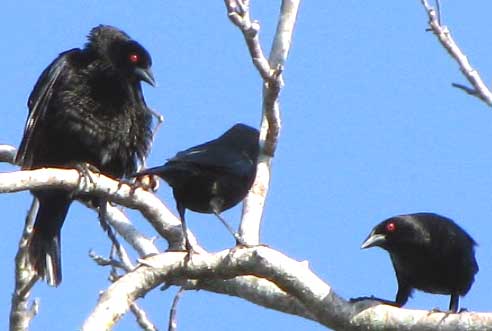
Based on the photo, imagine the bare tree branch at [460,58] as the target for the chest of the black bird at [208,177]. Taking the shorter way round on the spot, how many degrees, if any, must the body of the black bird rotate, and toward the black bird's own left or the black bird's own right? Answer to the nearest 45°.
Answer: approximately 45° to the black bird's own right

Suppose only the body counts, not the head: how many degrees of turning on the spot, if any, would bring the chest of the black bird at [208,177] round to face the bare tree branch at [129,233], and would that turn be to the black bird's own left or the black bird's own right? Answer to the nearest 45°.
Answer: approximately 180°

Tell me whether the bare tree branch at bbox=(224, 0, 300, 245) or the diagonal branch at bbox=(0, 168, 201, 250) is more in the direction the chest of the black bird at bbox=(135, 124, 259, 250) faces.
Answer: the bare tree branch

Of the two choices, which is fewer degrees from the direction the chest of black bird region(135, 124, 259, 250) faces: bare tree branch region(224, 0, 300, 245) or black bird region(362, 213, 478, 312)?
the bare tree branch

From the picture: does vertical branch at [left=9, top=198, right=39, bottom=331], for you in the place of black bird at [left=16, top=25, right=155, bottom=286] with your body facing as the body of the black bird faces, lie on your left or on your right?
on your right

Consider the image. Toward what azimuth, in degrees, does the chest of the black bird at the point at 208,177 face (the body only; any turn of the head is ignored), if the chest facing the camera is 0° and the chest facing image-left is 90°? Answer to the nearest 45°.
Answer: approximately 270°
